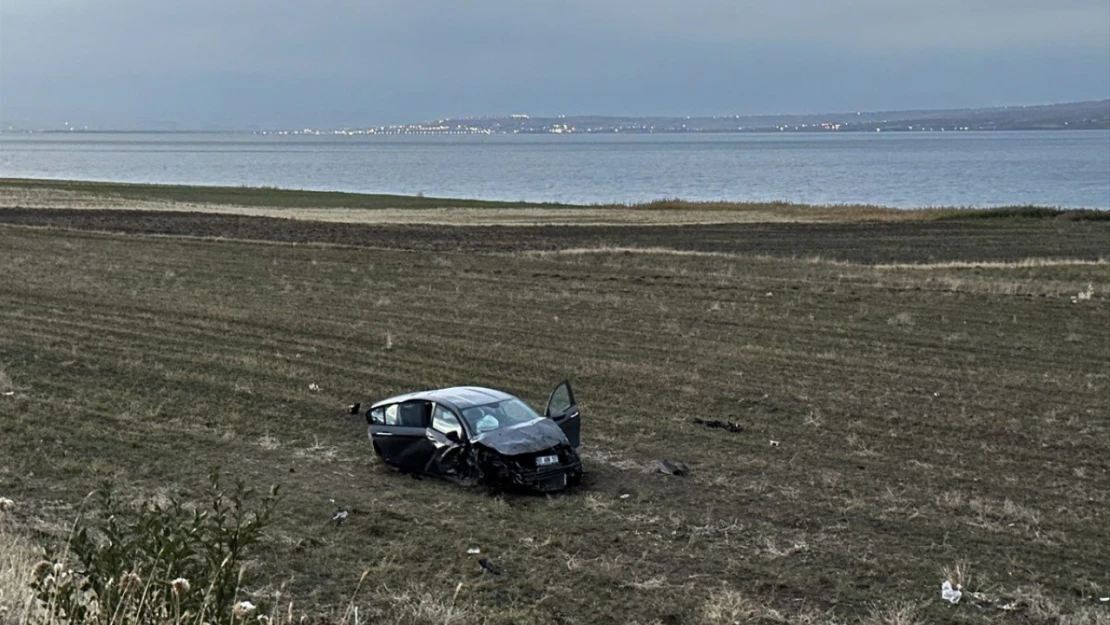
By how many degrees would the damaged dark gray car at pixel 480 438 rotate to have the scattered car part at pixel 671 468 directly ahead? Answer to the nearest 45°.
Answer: approximately 45° to its left

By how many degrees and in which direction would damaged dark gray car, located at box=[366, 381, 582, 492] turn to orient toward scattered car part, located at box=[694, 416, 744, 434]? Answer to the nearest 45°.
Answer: approximately 90° to its left

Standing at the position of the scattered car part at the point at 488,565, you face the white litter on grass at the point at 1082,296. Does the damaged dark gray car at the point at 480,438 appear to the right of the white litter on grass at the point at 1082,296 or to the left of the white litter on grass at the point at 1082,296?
left

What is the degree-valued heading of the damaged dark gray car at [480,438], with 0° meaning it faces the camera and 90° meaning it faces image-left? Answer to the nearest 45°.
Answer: approximately 315°

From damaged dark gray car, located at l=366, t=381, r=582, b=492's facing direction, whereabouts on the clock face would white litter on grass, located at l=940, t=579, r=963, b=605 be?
The white litter on grass is roughly at 12 o'clock from the damaged dark gray car.

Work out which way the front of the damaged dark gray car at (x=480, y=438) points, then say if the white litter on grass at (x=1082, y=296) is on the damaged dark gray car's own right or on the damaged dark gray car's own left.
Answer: on the damaged dark gray car's own left

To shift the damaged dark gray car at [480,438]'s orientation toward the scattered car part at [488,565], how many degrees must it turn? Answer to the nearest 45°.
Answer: approximately 45° to its right

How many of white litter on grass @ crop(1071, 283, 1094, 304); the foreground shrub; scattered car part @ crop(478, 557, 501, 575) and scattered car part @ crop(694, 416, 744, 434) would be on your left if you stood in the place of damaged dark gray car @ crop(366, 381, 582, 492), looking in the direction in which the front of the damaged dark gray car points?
2

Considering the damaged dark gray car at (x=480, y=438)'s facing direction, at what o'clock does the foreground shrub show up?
The foreground shrub is roughly at 2 o'clock from the damaged dark gray car.
